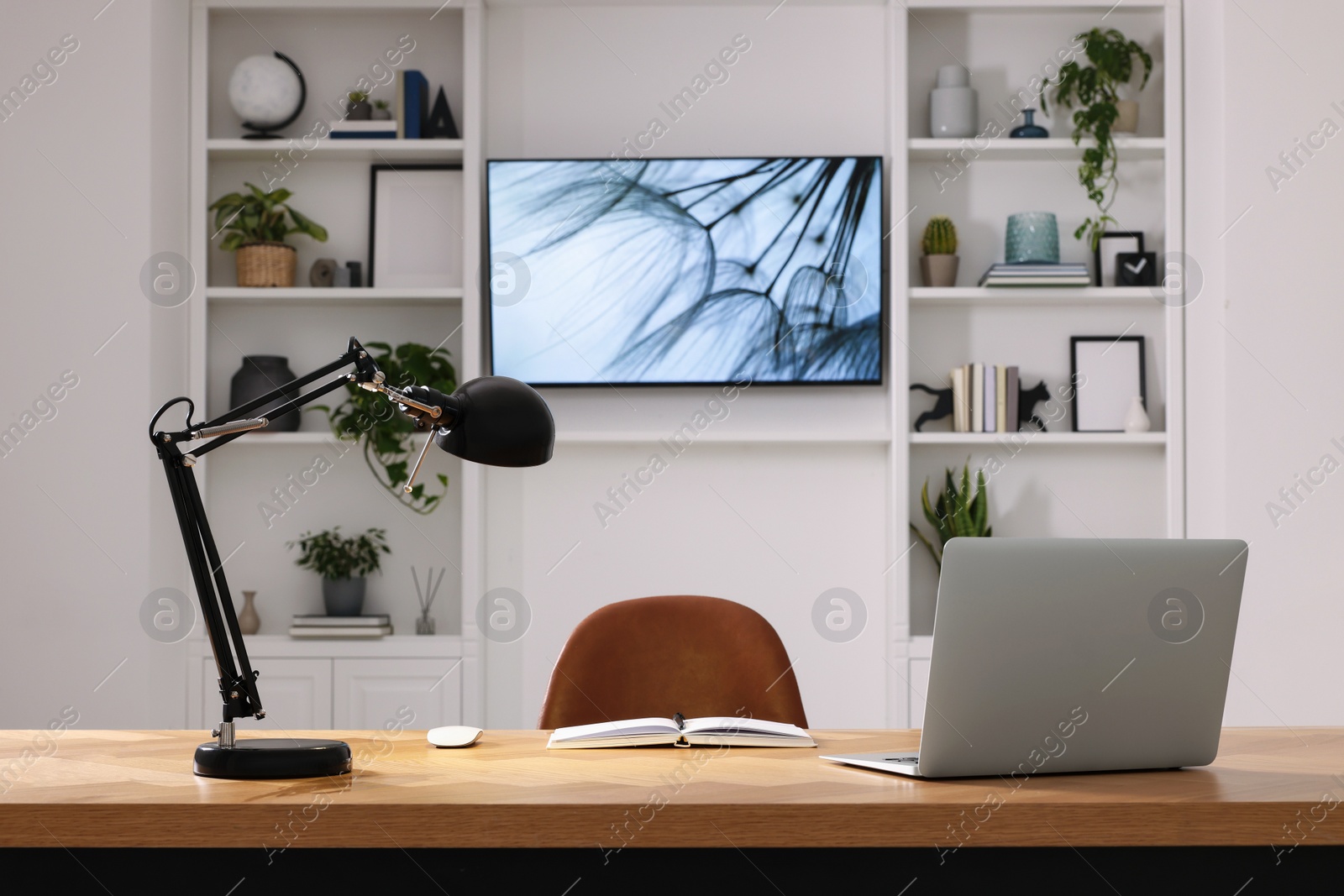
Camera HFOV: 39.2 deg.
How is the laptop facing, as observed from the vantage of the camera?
facing away from the viewer and to the left of the viewer

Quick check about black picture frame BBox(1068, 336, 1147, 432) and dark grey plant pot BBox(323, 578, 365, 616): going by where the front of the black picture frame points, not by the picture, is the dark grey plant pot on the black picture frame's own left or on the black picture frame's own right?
on the black picture frame's own right

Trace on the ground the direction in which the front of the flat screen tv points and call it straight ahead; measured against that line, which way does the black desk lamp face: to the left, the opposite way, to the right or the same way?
to the left

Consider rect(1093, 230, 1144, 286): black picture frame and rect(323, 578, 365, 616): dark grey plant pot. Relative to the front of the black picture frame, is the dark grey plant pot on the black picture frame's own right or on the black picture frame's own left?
on the black picture frame's own right

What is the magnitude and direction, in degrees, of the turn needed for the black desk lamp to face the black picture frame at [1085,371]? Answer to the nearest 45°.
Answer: approximately 45° to its left
